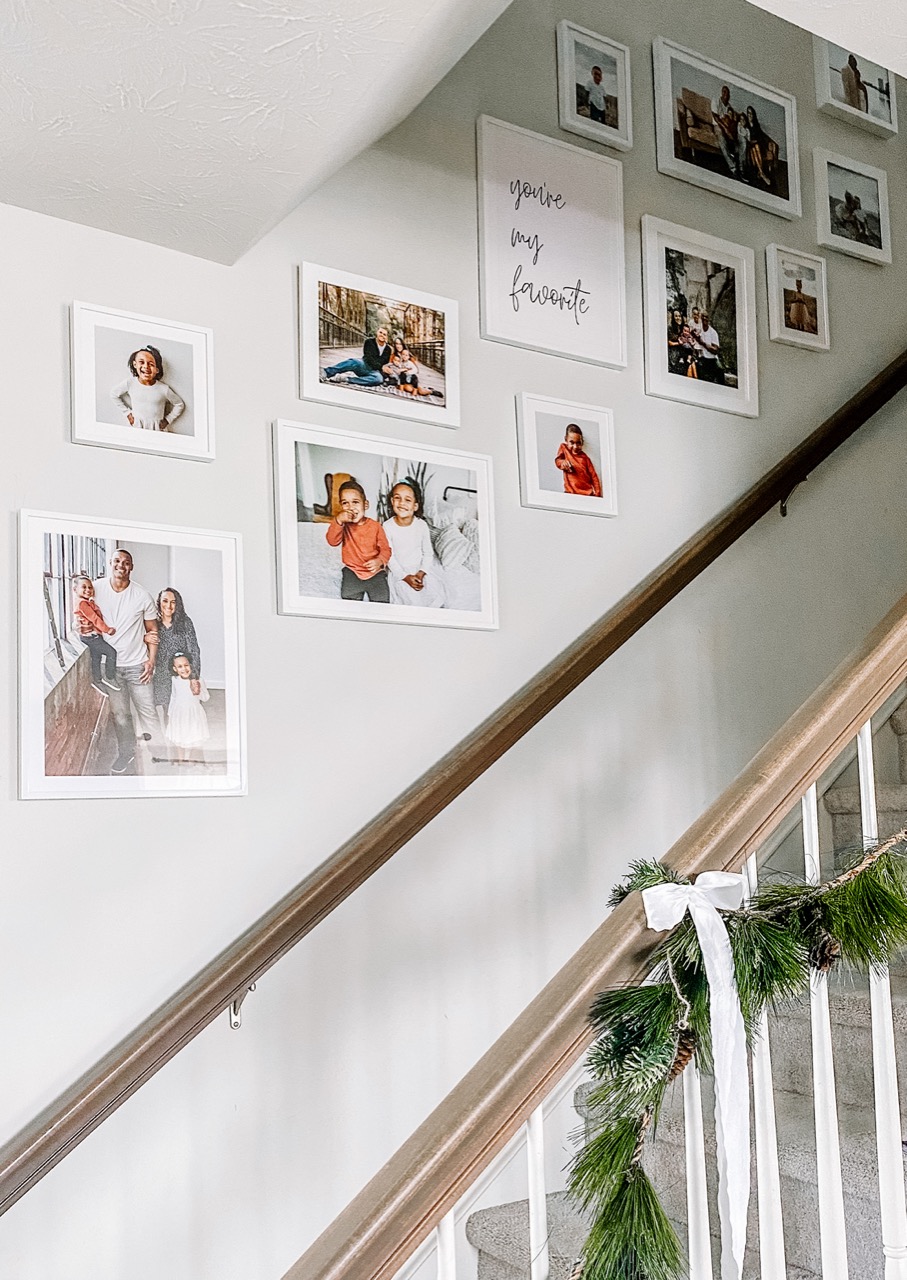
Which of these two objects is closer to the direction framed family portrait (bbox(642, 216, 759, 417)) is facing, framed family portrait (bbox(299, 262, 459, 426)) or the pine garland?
the pine garland

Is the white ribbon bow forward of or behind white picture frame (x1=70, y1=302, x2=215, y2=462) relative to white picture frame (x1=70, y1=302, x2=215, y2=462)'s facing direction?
forward

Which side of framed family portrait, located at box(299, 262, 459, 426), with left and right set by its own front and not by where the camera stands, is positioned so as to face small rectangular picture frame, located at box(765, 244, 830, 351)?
left

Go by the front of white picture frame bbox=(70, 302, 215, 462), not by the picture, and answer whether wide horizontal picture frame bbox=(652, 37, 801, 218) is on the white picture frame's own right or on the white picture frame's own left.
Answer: on the white picture frame's own left

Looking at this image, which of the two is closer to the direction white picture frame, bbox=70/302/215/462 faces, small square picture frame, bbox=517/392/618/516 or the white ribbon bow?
the white ribbon bow

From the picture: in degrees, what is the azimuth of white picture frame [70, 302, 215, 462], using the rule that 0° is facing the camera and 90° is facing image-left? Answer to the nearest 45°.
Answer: approximately 315°

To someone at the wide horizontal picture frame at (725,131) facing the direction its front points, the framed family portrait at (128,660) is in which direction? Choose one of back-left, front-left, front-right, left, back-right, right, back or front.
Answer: right

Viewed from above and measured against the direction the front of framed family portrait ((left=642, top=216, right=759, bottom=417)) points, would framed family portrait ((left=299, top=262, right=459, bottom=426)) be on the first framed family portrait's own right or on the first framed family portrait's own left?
on the first framed family portrait's own right

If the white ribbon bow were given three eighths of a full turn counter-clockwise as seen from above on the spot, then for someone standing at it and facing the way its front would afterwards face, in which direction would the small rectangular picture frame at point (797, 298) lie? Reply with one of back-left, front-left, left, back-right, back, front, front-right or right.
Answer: front-left

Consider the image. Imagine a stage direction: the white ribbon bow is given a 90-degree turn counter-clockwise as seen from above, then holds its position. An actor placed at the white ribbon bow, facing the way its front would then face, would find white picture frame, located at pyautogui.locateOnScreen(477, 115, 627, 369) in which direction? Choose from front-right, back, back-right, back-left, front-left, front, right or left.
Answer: left

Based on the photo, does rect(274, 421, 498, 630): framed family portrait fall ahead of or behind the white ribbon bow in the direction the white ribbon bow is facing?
behind

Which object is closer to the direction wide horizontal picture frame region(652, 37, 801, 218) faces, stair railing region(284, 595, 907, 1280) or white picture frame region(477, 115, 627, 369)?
the stair railing
